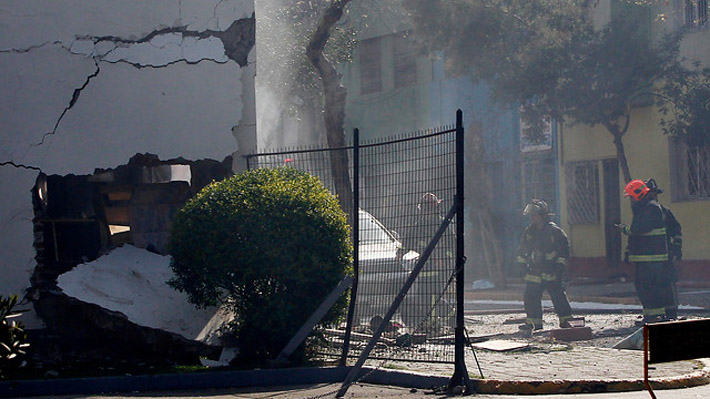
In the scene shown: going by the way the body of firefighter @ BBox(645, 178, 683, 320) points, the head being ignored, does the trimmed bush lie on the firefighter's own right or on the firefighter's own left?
on the firefighter's own left

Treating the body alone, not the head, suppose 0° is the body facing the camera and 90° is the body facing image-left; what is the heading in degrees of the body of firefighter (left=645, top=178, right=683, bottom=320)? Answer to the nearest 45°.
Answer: approximately 90°

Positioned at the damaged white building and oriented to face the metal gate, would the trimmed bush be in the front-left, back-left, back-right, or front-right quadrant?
front-right

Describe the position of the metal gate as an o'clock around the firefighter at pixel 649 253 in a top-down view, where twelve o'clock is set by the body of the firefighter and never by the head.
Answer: The metal gate is roughly at 10 o'clock from the firefighter.

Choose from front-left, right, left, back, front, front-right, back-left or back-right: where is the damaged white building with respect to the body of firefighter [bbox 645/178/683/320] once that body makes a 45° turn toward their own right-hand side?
left

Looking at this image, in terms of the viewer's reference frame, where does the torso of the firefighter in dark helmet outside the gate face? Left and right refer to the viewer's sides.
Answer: facing the viewer and to the left of the viewer

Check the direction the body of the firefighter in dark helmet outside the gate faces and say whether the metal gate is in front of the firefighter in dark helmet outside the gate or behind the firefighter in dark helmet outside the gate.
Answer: in front

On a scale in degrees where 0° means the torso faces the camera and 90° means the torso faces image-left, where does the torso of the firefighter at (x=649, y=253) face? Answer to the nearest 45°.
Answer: approximately 90°

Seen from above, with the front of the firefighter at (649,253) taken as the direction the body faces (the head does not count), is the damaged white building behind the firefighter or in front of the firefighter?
in front

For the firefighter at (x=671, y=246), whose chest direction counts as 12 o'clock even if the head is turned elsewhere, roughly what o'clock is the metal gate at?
The metal gate is roughly at 10 o'clock from the firefighter.
